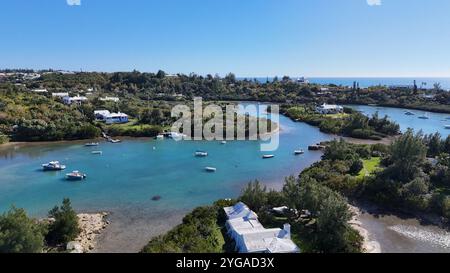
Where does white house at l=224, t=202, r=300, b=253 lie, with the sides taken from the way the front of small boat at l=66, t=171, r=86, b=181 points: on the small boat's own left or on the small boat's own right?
on the small boat's own left

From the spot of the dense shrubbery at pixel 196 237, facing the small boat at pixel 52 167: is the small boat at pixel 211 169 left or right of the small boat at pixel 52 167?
right

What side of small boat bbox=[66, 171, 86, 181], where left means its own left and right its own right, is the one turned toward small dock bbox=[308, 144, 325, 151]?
back

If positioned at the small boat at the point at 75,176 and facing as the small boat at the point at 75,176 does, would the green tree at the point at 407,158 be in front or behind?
behind

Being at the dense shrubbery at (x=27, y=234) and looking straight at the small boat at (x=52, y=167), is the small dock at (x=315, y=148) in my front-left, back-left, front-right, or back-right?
front-right

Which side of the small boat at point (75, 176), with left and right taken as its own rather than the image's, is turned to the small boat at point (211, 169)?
back

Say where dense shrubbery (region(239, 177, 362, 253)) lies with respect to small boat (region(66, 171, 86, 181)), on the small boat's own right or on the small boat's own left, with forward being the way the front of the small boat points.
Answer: on the small boat's own left

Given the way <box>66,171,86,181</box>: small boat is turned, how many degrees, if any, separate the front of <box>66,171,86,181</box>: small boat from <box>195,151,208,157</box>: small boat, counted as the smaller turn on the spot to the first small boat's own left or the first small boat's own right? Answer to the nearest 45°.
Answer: approximately 180°

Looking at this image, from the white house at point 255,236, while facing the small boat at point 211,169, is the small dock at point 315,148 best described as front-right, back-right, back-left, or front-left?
front-right

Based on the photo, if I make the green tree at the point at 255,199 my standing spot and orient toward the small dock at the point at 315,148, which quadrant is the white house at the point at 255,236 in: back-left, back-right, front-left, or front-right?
back-right

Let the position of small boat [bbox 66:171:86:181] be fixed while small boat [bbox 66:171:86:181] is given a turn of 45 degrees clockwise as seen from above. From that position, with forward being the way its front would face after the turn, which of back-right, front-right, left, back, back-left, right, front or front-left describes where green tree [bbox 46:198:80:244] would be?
back-left

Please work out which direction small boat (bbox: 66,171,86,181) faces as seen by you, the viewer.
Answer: facing to the left of the viewer
